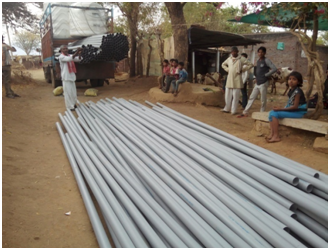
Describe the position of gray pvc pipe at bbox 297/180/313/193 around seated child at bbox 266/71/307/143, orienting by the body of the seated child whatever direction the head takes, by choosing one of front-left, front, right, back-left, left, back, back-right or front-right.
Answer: left

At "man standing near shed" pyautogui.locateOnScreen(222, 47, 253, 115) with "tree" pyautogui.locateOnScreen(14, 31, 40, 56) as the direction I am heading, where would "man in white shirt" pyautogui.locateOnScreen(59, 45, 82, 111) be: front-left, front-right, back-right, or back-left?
front-left

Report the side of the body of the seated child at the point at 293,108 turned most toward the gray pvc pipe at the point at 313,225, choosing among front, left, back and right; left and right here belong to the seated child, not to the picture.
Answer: left

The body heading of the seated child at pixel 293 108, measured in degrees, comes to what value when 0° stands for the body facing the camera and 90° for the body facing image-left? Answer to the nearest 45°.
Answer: approximately 90°

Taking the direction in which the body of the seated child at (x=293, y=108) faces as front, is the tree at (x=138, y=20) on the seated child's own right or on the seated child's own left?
on the seated child's own right

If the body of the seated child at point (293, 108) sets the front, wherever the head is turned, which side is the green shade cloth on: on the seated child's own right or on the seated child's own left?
on the seated child's own right

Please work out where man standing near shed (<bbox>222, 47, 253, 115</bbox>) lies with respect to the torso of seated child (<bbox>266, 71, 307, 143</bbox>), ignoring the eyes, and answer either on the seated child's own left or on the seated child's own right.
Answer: on the seated child's own right
